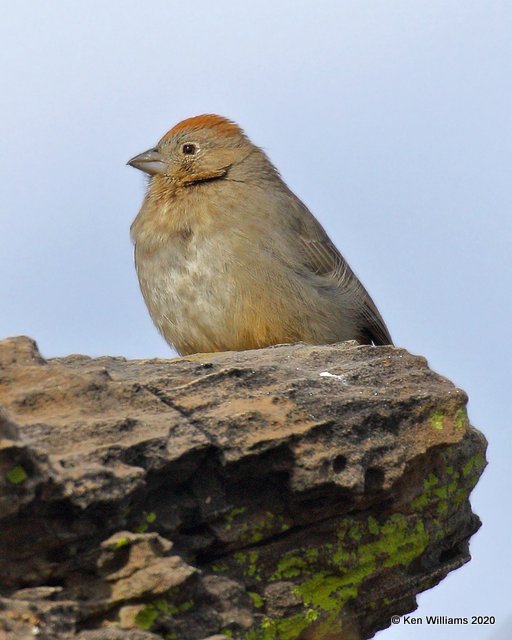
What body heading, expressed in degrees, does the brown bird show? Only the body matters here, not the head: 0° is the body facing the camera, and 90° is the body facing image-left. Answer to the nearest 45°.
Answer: approximately 45°
